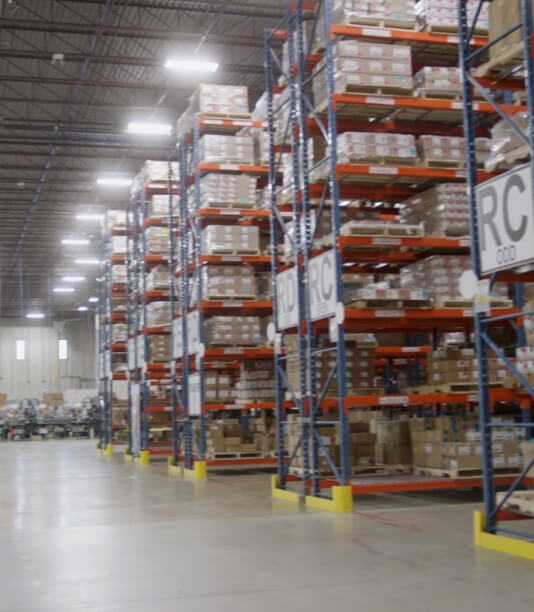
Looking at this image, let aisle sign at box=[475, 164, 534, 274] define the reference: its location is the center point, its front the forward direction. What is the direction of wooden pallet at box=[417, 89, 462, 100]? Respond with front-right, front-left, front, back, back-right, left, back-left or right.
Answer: back-right

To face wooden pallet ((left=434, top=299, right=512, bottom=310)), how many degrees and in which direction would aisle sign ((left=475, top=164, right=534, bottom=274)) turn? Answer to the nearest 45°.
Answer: approximately 135° to its right

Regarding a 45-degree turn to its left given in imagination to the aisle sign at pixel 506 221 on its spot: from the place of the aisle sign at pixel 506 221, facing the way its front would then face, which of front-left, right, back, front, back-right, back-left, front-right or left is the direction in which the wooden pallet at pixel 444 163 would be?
back

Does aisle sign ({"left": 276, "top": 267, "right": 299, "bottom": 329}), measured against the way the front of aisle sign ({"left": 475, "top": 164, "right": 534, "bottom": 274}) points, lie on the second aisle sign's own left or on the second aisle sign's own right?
on the second aisle sign's own right

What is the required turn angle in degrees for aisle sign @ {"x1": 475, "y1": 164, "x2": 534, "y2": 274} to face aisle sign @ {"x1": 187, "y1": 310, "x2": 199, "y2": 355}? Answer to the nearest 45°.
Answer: approximately 90° to its right

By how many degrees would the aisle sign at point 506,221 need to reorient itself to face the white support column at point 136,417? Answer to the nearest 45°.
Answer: approximately 90° to its right

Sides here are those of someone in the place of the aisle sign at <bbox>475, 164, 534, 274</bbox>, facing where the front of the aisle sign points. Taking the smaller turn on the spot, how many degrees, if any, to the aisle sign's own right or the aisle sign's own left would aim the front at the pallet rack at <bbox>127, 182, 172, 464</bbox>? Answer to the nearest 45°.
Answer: approximately 90° to the aisle sign's own right

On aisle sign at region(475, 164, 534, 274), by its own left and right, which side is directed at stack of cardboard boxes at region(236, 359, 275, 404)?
right

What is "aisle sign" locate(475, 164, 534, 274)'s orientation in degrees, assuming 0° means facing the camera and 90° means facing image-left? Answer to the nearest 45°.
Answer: approximately 45°
